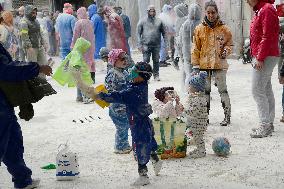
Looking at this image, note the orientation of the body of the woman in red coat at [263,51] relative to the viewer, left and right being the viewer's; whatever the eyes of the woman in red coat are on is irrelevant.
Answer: facing to the left of the viewer

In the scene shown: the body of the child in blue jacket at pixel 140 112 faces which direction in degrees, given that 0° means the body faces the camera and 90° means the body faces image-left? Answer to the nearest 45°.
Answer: approximately 90°

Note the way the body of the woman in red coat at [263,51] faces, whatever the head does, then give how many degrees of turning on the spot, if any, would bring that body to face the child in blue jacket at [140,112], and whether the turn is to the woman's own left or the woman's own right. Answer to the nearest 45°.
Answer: approximately 45° to the woman's own left

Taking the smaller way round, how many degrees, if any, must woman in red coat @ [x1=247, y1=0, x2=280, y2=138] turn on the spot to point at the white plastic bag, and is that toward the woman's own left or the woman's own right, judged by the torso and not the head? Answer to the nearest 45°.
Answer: approximately 45° to the woman's own left
